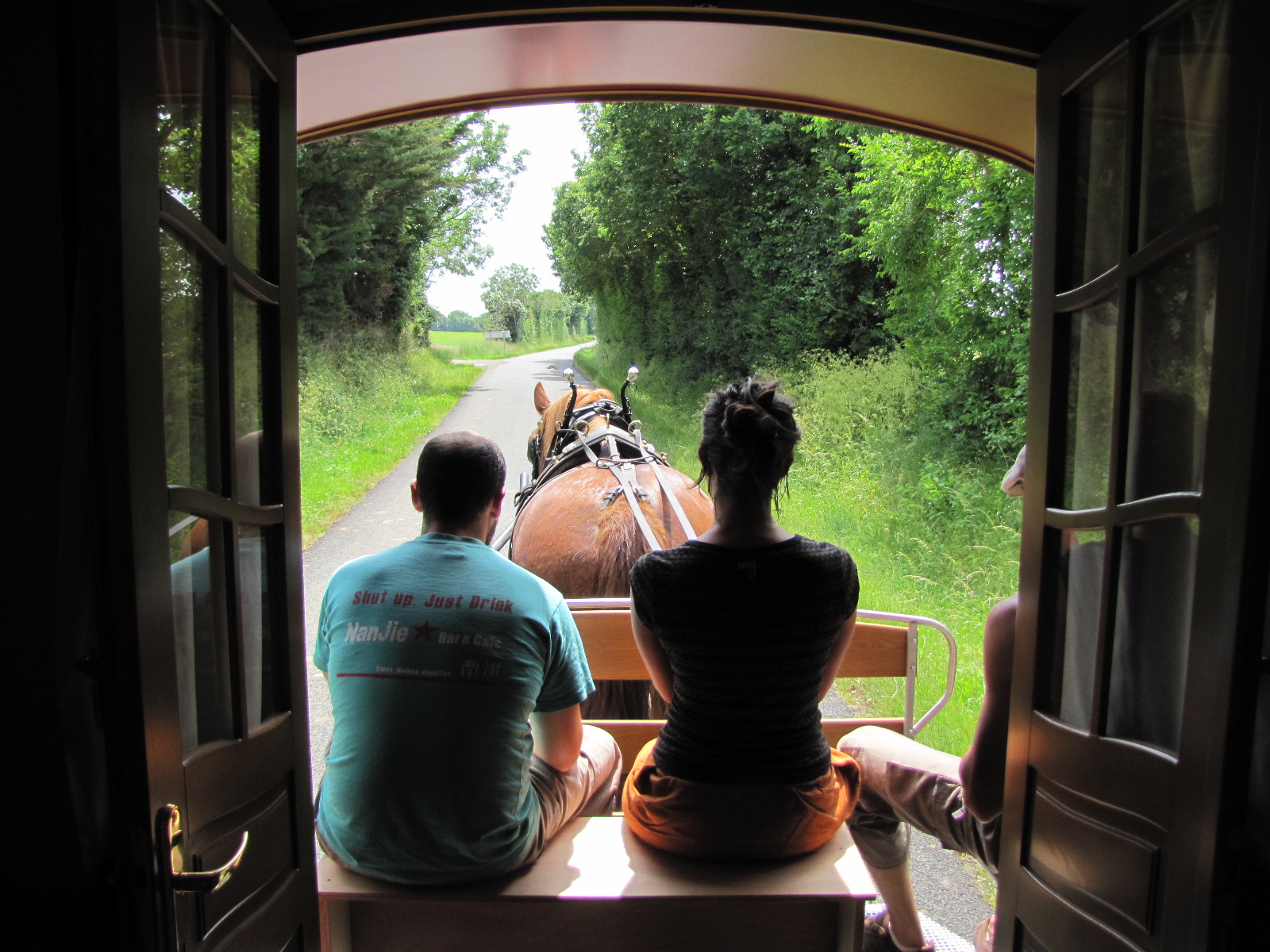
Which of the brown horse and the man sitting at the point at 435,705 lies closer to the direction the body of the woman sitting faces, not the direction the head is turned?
the brown horse

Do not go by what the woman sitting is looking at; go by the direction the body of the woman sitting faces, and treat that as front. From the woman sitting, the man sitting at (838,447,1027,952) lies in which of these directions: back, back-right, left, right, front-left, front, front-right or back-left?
front-right

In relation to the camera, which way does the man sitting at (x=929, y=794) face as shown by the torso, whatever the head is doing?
to the viewer's left

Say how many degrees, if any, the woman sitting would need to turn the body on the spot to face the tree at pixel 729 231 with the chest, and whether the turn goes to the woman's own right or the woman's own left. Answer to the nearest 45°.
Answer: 0° — they already face it

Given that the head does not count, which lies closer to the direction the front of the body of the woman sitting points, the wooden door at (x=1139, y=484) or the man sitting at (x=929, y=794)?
the man sitting

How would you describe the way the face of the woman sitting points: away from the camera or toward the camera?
away from the camera

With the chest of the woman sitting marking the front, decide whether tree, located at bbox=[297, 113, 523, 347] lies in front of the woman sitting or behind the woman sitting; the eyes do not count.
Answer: in front

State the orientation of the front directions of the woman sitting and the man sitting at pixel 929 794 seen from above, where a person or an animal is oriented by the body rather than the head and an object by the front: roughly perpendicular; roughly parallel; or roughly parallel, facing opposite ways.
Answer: roughly perpendicular

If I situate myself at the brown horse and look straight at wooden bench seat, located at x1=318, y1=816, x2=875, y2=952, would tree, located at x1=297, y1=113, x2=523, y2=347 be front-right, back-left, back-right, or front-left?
back-right

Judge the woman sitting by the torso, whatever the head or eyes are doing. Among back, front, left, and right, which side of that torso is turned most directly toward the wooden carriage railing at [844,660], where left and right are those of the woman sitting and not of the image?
front

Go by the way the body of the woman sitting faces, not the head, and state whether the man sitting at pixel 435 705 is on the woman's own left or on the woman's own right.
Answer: on the woman's own left

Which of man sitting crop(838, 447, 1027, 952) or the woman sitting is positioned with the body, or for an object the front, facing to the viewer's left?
the man sitting

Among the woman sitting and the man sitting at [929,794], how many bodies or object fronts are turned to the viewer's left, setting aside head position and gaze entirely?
1

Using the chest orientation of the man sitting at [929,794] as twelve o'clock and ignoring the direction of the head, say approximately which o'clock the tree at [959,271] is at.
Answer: The tree is roughly at 3 o'clock from the man sitting.

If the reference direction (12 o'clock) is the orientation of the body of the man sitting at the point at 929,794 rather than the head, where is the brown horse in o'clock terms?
The brown horse is roughly at 1 o'clock from the man sitting.

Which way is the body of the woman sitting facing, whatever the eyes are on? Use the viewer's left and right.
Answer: facing away from the viewer
